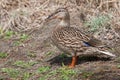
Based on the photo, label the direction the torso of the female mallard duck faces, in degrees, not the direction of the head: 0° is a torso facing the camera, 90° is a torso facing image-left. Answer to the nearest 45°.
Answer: approximately 90°
